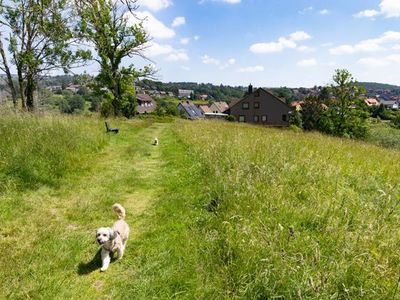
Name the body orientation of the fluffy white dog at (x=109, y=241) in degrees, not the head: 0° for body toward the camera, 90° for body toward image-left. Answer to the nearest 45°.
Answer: approximately 45°

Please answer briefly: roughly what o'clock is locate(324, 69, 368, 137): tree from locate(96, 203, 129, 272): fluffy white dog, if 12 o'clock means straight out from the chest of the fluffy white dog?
The tree is roughly at 6 o'clock from the fluffy white dog.

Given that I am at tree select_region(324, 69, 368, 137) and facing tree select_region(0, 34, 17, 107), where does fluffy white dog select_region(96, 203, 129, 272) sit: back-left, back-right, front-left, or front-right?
front-left

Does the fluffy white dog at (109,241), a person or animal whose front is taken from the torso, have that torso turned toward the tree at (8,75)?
no
